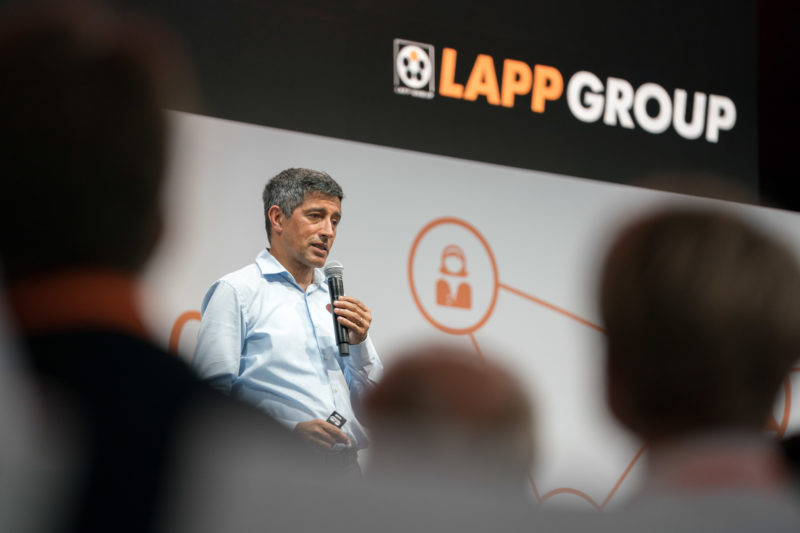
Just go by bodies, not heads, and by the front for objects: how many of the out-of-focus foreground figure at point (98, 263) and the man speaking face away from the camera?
1

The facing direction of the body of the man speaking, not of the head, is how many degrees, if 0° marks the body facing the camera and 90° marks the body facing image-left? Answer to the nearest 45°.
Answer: approximately 315°

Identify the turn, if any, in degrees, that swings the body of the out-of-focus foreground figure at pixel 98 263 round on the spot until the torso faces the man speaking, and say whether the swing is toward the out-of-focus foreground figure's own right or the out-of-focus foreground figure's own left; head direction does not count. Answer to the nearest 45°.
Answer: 0° — they already face them

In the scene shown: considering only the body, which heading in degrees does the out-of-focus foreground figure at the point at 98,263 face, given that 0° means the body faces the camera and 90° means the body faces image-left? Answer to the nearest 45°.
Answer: approximately 180°

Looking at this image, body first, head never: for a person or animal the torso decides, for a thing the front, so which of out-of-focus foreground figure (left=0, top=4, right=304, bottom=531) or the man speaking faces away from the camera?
the out-of-focus foreground figure

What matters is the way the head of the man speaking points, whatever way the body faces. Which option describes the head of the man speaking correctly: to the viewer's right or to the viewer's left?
to the viewer's right
